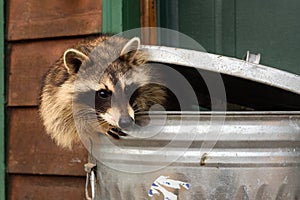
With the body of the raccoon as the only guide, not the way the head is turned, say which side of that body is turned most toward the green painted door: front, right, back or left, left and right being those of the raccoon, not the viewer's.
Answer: left

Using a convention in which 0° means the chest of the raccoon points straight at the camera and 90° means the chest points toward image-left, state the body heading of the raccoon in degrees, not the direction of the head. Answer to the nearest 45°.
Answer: approximately 315°
